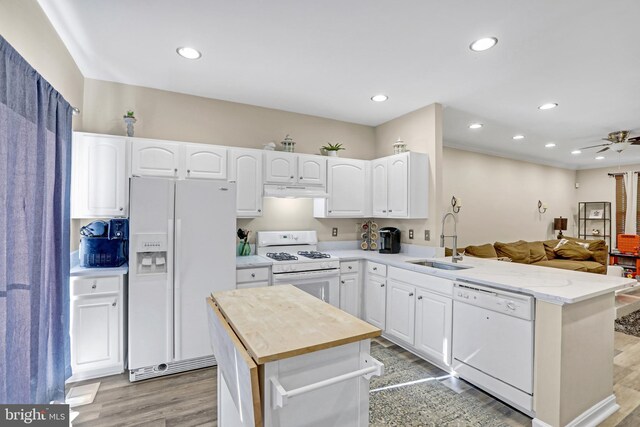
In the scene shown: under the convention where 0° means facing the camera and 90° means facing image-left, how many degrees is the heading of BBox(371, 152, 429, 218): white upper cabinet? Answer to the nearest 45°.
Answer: approximately 45°

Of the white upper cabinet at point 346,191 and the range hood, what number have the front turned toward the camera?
2

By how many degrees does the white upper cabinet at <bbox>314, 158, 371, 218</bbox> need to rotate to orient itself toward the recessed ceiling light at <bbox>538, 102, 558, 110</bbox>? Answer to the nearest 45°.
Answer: approximately 90° to its left

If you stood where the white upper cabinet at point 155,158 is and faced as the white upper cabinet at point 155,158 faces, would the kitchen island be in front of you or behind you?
in front

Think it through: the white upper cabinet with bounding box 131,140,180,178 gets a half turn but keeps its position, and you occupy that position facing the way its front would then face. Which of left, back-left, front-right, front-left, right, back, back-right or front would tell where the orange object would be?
right

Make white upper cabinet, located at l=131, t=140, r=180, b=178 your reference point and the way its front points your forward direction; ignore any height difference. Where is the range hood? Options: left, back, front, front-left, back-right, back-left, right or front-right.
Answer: left

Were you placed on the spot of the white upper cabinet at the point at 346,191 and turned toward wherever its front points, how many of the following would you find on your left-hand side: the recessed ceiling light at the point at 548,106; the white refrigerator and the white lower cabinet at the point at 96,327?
1

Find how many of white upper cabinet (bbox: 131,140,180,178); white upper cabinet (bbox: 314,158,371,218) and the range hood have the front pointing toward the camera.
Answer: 3

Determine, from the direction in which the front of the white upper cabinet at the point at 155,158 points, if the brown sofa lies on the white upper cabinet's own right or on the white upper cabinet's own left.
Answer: on the white upper cabinet's own left

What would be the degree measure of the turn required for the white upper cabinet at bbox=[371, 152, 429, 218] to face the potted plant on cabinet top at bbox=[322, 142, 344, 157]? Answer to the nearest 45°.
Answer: approximately 45° to its right

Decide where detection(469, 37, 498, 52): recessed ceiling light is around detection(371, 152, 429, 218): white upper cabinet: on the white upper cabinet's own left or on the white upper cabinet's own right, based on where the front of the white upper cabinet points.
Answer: on the white upper cabinet's own left

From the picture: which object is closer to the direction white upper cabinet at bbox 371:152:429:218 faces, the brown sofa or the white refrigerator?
the white refrigerator

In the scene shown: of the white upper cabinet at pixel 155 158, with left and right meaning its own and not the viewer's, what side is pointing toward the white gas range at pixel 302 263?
left

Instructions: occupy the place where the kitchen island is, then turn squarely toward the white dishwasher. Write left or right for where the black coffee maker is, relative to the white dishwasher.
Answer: left

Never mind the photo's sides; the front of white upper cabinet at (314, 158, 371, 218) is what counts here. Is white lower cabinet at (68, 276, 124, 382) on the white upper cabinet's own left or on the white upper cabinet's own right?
on the white upper cabinet's own right
